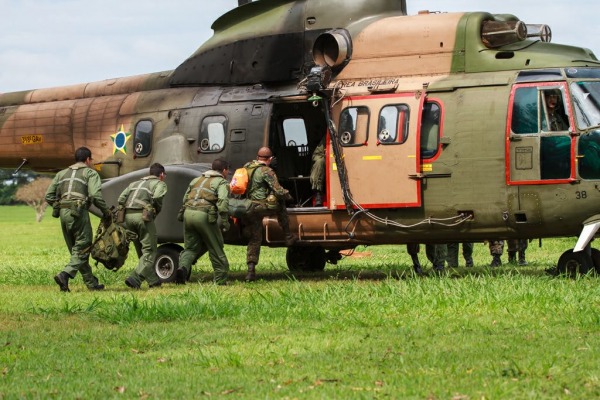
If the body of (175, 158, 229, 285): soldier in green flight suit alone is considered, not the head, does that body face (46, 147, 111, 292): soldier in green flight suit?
no

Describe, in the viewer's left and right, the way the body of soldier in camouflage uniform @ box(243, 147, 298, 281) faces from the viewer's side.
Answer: facing away from the viewer and to the right of the viewer

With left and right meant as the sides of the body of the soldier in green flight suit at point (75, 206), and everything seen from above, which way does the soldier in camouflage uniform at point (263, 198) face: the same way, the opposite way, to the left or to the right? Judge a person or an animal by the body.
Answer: the same way

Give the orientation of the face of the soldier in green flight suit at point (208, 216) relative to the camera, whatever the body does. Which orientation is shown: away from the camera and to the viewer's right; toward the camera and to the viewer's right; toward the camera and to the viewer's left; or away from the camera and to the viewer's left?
away from the camera and to the viewer's right

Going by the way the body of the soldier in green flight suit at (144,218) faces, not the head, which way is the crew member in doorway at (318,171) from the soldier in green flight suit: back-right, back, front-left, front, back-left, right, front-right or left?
front-right

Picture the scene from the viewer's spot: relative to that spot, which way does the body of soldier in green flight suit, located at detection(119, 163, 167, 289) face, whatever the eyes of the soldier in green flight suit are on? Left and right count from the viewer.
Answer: facing away from the viewer and to the right of the viewer

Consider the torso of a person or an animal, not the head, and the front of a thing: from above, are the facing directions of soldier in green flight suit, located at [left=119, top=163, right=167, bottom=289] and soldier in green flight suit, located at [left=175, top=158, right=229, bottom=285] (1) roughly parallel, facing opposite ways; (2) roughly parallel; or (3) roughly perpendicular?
roughly parallel

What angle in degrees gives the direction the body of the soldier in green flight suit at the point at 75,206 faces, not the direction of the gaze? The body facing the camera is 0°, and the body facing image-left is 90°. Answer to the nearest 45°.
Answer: approximately 225°

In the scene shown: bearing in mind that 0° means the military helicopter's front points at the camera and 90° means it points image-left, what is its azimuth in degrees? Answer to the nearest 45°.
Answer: approximately 270°

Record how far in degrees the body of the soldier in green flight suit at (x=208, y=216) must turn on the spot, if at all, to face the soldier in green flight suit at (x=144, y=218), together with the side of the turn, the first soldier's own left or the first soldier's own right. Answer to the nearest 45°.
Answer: approximately 135° to the first soldier's own left

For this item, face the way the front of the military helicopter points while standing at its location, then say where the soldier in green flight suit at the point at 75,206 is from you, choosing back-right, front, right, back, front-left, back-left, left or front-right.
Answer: back

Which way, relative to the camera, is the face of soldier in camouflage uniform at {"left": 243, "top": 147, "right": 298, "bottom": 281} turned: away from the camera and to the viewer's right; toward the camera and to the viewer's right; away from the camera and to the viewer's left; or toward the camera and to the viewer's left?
away from the camera and to the viewer's right

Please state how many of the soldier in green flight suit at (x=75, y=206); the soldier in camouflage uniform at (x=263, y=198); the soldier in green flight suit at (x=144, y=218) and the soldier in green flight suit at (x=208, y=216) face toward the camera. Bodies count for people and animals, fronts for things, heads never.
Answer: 0

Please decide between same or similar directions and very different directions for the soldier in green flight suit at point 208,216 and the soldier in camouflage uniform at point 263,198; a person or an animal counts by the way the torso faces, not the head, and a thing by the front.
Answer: same or similar directions

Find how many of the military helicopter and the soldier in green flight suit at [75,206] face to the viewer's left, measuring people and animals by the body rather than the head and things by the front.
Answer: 0

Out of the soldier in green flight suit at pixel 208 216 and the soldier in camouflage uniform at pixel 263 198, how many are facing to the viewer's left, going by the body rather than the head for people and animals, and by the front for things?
0

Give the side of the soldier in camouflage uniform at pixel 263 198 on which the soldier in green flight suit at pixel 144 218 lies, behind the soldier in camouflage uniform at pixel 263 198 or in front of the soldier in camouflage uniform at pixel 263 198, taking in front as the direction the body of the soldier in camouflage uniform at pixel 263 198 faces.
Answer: behind

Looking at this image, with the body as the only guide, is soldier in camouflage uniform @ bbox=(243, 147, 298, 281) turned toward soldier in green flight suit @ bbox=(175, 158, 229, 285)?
no
